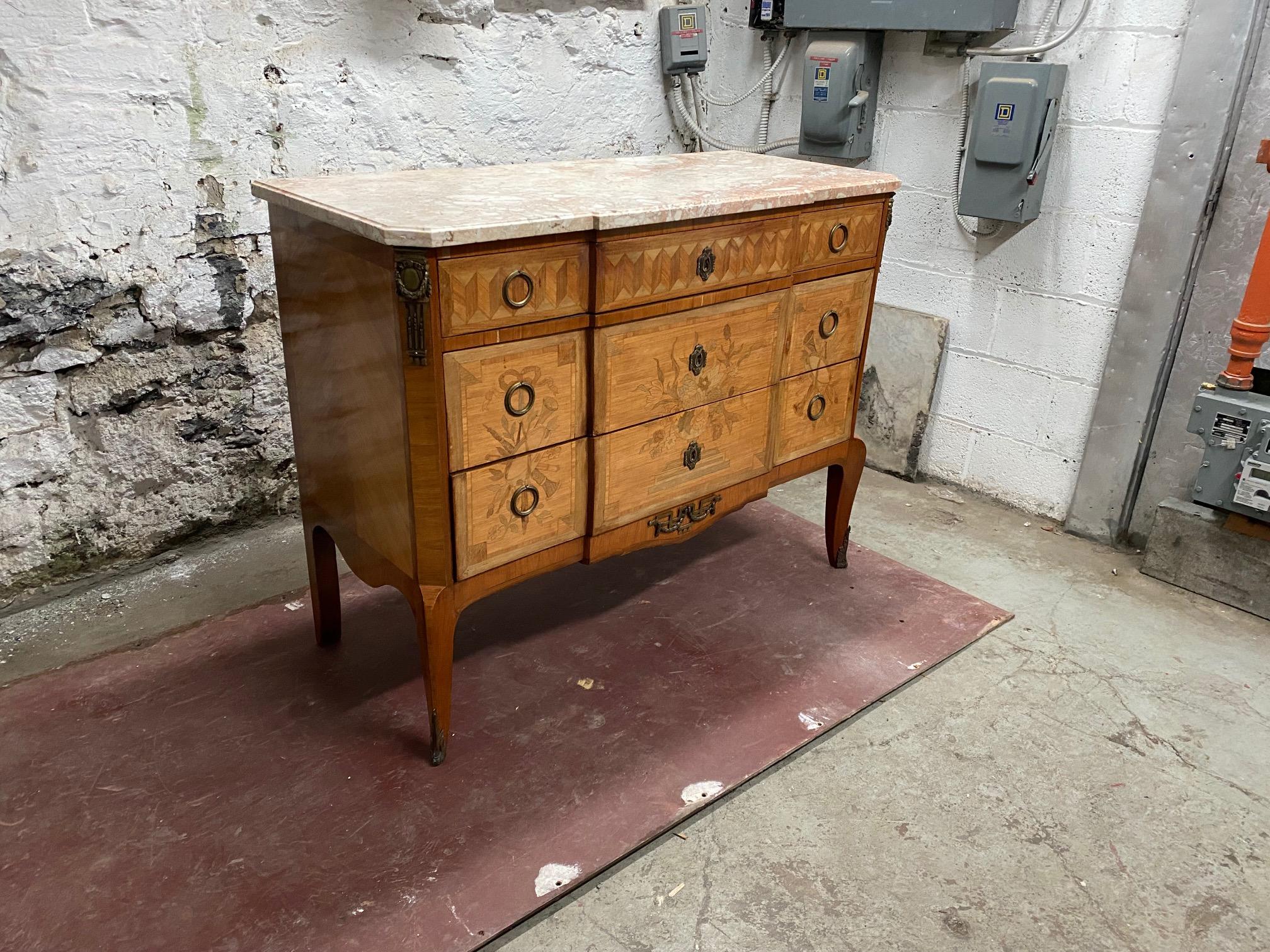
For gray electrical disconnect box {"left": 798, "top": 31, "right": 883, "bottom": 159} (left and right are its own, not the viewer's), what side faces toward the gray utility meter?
left

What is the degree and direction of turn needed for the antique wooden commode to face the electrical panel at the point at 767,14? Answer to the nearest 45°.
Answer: approximately 135° to its left
